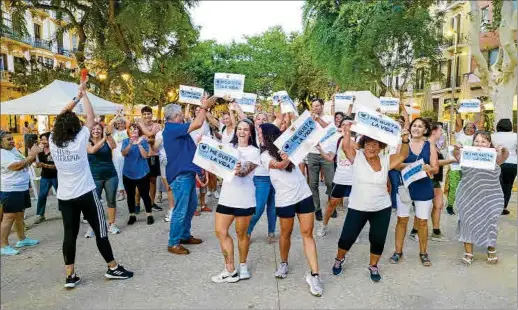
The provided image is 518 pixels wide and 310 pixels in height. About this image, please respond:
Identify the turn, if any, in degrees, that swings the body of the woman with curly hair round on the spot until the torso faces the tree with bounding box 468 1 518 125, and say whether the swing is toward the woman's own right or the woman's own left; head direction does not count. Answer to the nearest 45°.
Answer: approximately 45° to the woman's own right

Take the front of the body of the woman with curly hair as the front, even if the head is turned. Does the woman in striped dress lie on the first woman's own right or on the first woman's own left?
on the first woman's own right

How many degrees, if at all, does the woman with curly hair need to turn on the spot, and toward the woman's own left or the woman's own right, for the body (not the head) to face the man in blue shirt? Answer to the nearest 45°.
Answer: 0° — they already face them

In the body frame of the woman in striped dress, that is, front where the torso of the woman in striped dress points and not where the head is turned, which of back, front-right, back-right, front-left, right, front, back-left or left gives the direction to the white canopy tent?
right

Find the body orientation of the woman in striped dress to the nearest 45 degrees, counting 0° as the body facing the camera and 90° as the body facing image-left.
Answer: approximately 0°

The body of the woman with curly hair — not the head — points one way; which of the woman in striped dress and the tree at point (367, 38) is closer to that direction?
the tree

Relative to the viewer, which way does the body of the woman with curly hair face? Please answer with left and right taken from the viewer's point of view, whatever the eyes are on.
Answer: facing away from the viewer and to the right of the viewer

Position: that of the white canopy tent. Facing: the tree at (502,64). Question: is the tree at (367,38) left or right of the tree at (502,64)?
left

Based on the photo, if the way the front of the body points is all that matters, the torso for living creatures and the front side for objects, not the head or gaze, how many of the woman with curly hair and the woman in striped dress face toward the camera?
1

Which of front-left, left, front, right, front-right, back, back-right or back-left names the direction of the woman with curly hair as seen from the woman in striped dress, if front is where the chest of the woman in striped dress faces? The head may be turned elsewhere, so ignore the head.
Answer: front-right

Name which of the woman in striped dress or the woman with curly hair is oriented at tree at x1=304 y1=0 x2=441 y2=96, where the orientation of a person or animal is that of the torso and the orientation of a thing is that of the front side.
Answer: the woman with curly hair

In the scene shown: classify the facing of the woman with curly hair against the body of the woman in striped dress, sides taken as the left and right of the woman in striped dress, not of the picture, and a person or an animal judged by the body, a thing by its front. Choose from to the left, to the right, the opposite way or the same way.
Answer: the opposite way
